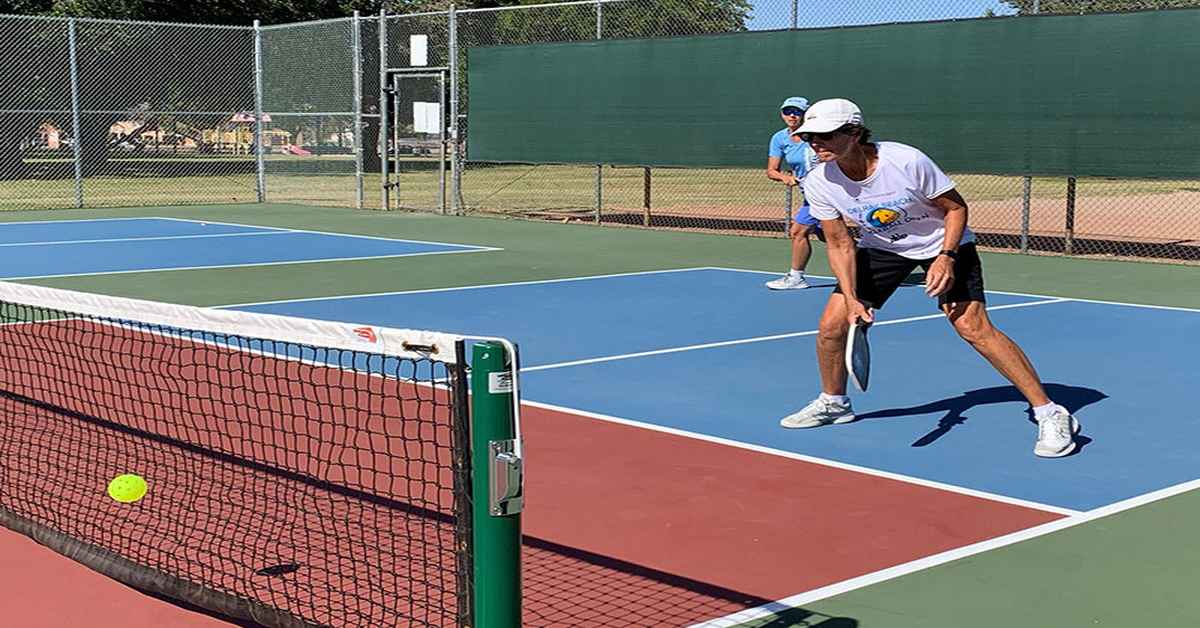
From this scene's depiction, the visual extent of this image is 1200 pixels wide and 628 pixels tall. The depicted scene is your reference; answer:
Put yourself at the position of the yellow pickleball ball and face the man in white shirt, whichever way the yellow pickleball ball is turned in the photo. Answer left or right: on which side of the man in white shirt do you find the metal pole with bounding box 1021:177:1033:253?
left

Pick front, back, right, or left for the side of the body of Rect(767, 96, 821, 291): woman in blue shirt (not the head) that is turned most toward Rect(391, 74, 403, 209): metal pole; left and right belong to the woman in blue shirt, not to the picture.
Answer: right

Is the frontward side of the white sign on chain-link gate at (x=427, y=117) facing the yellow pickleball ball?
yes

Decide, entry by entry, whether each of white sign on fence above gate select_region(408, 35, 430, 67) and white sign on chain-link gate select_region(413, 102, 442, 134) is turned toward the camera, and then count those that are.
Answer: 2

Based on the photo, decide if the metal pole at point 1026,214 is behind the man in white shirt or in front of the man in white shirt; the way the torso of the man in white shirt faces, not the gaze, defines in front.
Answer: behind

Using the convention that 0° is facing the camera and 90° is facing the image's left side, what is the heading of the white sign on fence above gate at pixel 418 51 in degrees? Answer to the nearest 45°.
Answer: approximately 0°

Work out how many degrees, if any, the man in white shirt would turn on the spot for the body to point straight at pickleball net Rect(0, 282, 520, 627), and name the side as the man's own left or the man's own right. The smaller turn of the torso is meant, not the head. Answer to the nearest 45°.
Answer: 0° — they already face it
